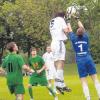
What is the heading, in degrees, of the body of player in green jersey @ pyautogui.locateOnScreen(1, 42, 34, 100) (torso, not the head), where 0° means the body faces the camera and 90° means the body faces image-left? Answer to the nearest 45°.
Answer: approximately 225°

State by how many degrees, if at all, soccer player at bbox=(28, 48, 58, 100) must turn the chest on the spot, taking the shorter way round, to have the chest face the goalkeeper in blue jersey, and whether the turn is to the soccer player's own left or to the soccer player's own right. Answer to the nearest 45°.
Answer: approximately 45° to the soccer player's own left

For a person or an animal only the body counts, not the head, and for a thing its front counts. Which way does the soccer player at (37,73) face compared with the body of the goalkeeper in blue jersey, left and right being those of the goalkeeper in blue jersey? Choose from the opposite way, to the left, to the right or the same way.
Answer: the opposite way
